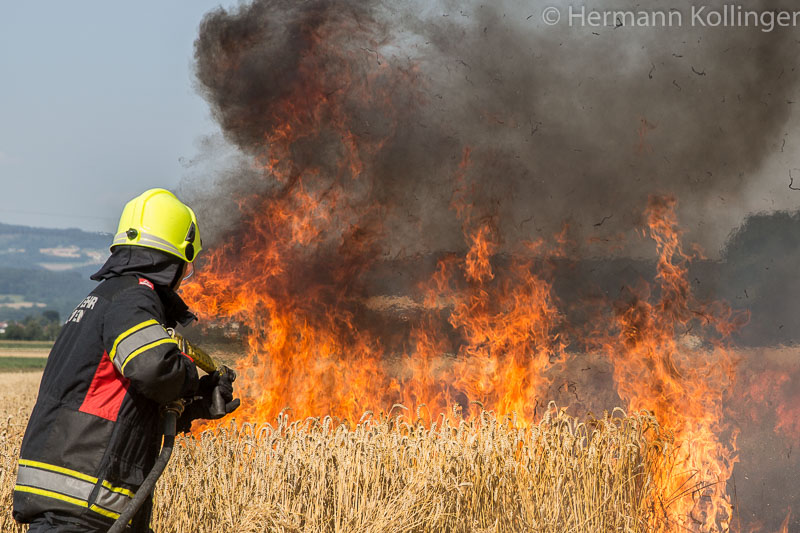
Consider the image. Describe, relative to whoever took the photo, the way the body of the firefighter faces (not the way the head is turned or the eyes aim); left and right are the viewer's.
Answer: facing away from the viewer and to the right of the viewer

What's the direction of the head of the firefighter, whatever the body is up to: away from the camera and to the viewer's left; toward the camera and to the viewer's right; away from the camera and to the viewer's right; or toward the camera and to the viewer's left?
away from the camera and to the viewer's right
